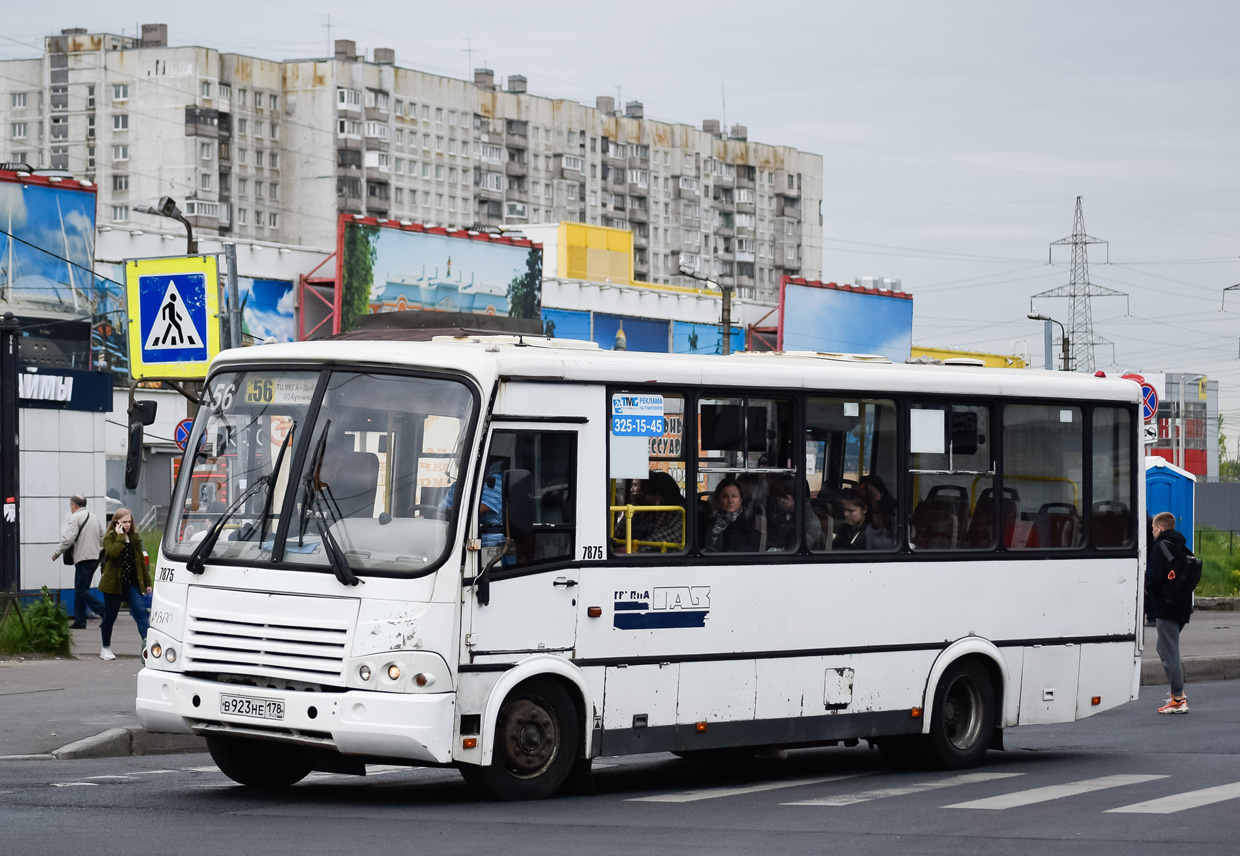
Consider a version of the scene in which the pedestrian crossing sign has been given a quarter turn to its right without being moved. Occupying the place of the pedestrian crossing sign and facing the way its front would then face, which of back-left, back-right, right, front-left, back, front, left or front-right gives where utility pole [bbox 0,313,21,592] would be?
front-left

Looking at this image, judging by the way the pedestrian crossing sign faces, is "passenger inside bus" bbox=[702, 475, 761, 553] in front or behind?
in front

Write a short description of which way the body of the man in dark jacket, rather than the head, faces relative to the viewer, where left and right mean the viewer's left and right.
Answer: facing to the left of the viewer

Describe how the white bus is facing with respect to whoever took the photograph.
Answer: facing the viewer and to the left of the viewer

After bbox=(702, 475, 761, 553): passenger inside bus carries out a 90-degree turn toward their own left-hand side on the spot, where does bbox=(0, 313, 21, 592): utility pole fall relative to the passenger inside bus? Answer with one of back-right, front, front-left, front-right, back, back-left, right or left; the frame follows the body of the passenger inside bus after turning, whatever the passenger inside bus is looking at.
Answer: back

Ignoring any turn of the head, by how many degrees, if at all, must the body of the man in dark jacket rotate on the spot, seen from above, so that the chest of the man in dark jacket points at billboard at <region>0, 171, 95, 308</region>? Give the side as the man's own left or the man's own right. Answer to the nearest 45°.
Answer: approximately 45° to the man's own right

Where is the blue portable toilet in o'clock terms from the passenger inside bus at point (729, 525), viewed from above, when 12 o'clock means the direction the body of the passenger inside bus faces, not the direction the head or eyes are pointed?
The blue portable toilet is roughly at 5 o'clock from the passenger inside bus.

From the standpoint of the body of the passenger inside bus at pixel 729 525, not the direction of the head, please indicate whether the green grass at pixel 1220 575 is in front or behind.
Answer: behind

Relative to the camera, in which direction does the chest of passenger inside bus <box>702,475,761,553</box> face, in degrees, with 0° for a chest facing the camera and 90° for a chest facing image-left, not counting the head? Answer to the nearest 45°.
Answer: approximately 45°

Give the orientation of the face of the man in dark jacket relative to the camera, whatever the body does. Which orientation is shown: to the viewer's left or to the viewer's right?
to the viewer's left

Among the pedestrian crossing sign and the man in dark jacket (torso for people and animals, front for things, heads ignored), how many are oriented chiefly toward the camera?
1

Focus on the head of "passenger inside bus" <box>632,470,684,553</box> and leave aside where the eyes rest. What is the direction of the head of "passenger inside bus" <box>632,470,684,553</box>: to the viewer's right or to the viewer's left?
to the viewer's left

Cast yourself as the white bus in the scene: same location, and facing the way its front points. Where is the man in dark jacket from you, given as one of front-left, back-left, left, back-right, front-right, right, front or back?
back

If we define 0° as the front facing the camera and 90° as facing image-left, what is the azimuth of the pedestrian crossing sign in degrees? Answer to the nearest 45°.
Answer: approximately 0°

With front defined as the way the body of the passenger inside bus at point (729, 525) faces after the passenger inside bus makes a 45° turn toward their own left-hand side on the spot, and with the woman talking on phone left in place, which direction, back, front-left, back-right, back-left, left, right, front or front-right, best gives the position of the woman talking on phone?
back-right

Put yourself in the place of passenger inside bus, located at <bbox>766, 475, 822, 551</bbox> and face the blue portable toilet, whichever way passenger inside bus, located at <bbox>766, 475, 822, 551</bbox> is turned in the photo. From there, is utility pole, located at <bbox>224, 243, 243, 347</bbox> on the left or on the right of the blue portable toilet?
left
